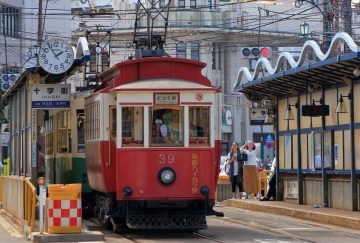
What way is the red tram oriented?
toward the camera

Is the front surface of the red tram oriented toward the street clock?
no

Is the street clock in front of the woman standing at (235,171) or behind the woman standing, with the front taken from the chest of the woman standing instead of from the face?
in front

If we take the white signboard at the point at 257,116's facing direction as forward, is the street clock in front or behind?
in front

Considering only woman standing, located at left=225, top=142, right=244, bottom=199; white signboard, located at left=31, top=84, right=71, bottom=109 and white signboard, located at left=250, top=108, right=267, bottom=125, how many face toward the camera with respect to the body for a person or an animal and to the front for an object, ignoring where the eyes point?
3

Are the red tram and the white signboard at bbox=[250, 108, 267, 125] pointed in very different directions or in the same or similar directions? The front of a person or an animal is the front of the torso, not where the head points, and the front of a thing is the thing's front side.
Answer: same or similar directions

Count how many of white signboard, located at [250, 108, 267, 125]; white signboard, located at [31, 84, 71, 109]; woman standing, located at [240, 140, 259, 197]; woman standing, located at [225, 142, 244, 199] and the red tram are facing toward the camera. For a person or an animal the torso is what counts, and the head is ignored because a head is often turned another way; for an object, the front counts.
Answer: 5

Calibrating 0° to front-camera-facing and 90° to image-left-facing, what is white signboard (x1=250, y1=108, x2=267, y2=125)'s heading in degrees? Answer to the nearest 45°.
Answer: approximately 0°

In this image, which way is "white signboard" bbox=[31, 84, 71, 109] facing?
toward the camera
